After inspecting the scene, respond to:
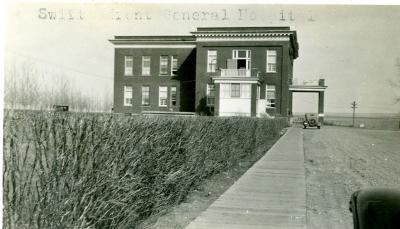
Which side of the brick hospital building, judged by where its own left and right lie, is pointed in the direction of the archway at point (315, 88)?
left

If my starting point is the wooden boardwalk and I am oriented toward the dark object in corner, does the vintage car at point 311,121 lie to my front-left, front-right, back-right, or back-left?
back-left

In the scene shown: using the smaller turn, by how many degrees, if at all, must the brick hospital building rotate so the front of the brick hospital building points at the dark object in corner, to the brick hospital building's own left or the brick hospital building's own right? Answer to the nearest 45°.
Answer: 0° — it already faces it

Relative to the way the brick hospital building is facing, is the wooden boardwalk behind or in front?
in front

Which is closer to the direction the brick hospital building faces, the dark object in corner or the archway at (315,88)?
the dark object in corner

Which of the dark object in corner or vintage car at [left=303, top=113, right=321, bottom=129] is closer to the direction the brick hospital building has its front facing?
the dark object in corner

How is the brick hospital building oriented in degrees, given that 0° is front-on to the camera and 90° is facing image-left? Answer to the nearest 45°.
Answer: approximately 0°

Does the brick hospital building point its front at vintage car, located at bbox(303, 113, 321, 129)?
no

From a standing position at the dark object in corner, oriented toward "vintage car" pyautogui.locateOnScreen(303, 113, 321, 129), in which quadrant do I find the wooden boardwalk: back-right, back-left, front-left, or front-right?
front-left

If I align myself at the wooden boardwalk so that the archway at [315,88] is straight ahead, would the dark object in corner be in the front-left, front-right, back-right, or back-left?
back-right
